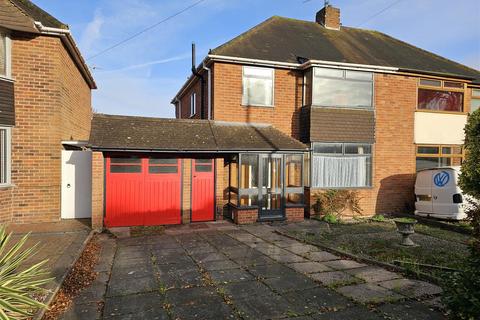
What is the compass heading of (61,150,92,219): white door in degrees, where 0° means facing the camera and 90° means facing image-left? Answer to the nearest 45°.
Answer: approximately 0°

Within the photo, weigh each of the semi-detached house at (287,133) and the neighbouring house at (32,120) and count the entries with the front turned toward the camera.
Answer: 2

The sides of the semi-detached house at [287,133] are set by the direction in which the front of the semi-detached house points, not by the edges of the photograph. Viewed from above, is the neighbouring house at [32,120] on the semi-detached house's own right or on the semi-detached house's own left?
on the semi-detached house's own right

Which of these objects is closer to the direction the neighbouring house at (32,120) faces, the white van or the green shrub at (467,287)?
the green shrub

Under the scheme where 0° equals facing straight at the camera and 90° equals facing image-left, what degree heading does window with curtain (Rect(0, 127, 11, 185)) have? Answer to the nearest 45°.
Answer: approximately 315°

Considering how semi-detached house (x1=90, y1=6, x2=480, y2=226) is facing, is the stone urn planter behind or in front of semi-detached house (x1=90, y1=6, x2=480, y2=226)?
in front

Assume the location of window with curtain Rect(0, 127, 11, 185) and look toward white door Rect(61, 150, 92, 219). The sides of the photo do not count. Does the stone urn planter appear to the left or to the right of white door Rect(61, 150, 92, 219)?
right

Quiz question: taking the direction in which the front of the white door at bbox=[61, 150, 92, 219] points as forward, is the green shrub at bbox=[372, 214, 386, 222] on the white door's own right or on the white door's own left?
on the white door's own left

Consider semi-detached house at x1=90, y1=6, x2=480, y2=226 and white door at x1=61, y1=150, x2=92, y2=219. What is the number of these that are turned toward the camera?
2
